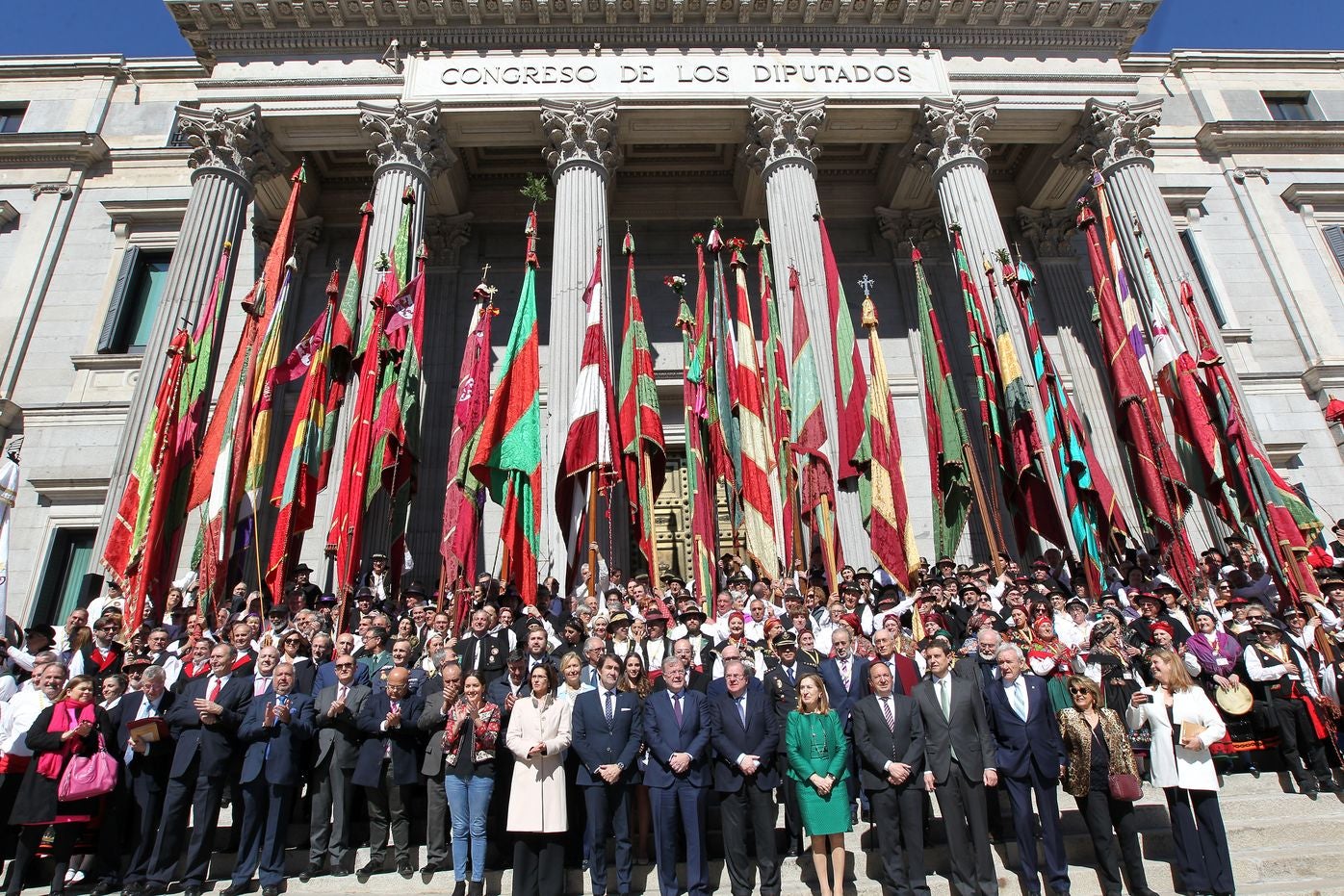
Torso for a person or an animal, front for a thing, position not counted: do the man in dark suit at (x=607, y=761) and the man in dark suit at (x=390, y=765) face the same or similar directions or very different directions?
same or similar directions

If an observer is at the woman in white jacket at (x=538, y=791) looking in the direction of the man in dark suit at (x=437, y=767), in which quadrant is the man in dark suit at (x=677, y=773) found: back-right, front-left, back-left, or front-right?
back-right

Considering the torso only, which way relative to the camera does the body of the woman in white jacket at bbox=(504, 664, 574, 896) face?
toward the camera

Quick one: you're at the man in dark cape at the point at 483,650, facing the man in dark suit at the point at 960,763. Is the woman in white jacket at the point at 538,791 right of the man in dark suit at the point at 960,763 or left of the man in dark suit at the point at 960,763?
right

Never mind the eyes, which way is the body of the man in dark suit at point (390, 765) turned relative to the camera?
toward the camera

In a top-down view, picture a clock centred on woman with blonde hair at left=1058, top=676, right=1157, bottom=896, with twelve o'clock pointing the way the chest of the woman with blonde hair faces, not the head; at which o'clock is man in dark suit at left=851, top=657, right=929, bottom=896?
The man in dark suit is roughly at 2 o'clock from the woman with blonde hair.

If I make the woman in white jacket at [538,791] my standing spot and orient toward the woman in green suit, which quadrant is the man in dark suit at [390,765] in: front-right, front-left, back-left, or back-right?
back-left

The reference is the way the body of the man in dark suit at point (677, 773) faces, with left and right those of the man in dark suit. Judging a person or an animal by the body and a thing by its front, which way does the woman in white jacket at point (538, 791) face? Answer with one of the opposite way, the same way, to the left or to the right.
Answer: the same way

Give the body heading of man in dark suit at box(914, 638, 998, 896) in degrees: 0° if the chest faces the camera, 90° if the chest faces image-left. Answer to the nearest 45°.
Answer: approximately 0°

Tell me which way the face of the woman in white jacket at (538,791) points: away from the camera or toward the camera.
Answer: toward the camera

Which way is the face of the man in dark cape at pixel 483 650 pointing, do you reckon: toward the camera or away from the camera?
toward the camera

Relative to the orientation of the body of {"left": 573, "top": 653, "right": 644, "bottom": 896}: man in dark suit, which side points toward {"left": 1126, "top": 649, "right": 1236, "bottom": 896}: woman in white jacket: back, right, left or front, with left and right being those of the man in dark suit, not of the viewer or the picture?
left

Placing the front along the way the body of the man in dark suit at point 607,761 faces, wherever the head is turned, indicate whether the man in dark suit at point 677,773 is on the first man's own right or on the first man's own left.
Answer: on the first man's own left

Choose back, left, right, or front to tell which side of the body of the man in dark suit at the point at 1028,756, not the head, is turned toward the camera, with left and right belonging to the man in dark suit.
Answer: front

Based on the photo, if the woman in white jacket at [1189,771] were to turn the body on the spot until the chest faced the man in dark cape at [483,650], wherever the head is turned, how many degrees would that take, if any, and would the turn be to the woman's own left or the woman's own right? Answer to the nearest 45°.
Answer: approximately 45° to the woman's own right

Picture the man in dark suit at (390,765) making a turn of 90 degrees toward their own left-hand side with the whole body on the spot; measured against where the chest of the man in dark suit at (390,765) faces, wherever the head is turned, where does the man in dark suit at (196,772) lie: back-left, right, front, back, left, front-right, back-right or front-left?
back

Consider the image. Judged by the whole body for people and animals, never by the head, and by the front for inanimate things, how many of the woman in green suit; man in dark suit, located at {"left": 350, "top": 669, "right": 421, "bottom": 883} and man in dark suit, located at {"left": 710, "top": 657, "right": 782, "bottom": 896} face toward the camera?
3
